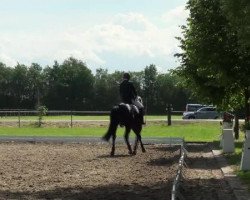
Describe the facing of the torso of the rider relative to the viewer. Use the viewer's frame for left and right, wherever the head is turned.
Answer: facing away from the viewer and to the right of the viewer

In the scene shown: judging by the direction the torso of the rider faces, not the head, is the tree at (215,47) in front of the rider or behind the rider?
in front

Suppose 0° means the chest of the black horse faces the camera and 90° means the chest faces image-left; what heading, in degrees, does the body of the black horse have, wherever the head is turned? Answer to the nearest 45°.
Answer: approximately 225°
